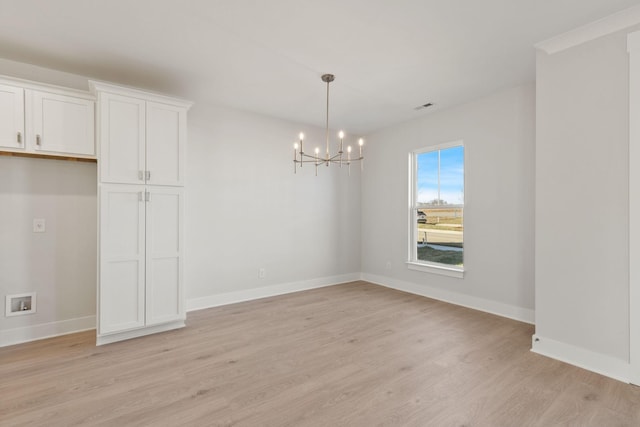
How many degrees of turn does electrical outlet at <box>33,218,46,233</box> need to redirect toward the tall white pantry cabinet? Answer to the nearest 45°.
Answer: approximately 45° to its left

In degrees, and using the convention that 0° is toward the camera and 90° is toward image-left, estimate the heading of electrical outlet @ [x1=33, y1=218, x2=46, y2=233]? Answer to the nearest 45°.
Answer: approximately 0°

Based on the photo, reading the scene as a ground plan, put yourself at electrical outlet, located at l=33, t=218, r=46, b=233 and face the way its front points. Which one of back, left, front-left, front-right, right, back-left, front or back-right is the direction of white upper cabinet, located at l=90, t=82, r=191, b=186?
front-left

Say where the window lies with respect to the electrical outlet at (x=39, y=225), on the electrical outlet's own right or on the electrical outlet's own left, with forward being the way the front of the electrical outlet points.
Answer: on the electrical outlet's own left
